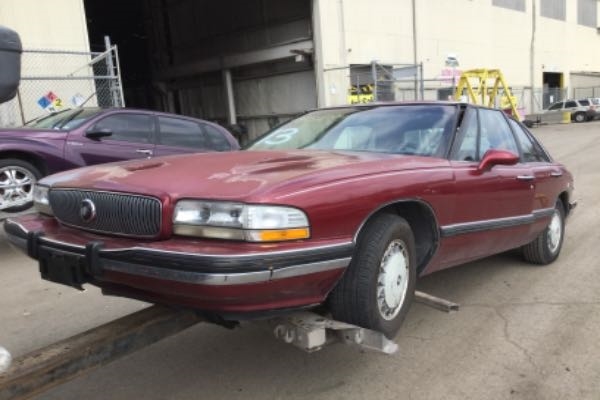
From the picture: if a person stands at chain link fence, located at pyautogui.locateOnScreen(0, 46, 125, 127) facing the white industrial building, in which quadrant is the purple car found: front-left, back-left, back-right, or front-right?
back-right

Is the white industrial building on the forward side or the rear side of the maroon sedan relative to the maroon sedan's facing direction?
on the rear side

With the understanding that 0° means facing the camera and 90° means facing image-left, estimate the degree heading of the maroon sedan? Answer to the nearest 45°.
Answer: approximately 45°

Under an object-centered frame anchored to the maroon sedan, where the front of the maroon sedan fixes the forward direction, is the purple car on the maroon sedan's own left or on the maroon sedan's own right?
on the maroon sedan's own right

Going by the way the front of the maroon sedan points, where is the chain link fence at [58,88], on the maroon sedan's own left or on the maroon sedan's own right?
on the maroon sedan's own right
